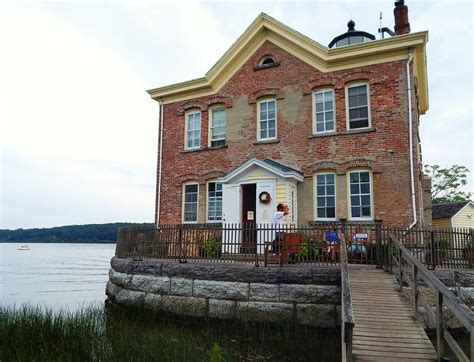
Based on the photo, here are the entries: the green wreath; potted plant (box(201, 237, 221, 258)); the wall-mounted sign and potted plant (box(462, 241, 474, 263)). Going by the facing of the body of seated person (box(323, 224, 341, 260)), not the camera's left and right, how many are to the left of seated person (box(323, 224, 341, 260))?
1

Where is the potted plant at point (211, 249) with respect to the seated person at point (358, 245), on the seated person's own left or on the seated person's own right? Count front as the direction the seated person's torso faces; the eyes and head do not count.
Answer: on the seated person's own right

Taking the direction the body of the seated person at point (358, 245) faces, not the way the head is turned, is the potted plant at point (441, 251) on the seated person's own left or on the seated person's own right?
on the seated person's own left

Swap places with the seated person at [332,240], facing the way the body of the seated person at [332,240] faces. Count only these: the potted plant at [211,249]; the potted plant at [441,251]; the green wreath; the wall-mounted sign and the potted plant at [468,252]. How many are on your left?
2

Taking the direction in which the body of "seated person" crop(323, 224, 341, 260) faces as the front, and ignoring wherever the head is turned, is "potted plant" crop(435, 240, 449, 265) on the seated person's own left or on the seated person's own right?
on the seated person's own left

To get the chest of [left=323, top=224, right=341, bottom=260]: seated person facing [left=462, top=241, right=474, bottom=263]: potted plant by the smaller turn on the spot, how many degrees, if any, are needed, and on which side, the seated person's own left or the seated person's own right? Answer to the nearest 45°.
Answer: approximately 90° to the seated person's own left

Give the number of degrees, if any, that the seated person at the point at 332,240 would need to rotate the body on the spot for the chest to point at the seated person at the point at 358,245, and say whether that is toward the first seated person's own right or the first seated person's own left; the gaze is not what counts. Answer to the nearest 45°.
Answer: approximately 90° to the first seated person's own left

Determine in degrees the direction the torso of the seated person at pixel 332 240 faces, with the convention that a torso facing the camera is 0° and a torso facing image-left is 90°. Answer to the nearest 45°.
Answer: approximately 0°

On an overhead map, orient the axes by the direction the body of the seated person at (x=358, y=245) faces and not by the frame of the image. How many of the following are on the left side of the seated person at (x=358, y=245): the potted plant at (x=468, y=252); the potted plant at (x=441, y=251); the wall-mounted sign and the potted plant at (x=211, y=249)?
2

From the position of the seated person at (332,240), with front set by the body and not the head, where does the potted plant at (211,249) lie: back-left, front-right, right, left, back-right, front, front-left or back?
right

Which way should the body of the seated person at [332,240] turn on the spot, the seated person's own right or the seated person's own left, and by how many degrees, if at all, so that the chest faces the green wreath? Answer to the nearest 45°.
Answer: approximately 135° to the seated person's own right

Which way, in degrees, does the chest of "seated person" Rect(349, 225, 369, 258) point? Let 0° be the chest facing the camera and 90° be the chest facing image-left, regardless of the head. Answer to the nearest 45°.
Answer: approximately 0°

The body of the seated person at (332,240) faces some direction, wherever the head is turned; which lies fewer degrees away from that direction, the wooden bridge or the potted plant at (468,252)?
the wooden bridge

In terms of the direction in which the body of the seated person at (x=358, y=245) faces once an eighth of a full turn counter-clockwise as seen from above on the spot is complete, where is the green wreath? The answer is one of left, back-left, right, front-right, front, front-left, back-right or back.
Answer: back
